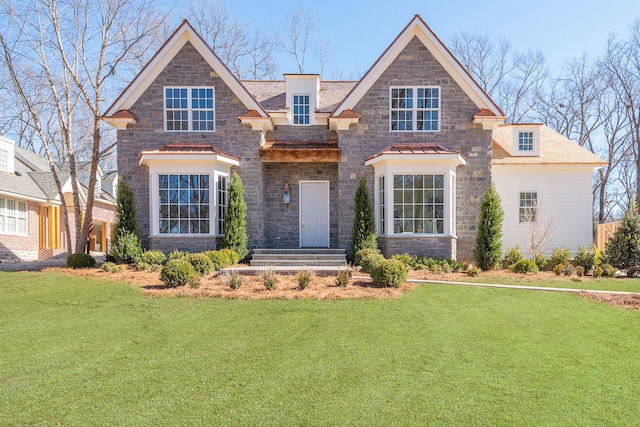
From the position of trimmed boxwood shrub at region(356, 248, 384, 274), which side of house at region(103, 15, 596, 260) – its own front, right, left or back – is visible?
front

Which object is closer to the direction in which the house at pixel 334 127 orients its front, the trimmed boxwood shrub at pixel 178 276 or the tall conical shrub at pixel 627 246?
the trimmed boxwood shrub

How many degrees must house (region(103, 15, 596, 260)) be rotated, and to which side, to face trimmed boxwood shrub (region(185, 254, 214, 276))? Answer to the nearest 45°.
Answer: approximately 45° to its right

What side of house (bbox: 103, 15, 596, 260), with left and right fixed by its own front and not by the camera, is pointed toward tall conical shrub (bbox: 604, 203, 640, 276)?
left

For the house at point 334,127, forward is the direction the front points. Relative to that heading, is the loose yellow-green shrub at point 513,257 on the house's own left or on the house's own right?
on the house's own left

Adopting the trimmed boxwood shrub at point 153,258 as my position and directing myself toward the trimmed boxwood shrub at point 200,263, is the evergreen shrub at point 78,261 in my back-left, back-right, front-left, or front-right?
back-right

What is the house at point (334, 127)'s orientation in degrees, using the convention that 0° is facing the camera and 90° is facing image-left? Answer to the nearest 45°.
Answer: approximately 0°
